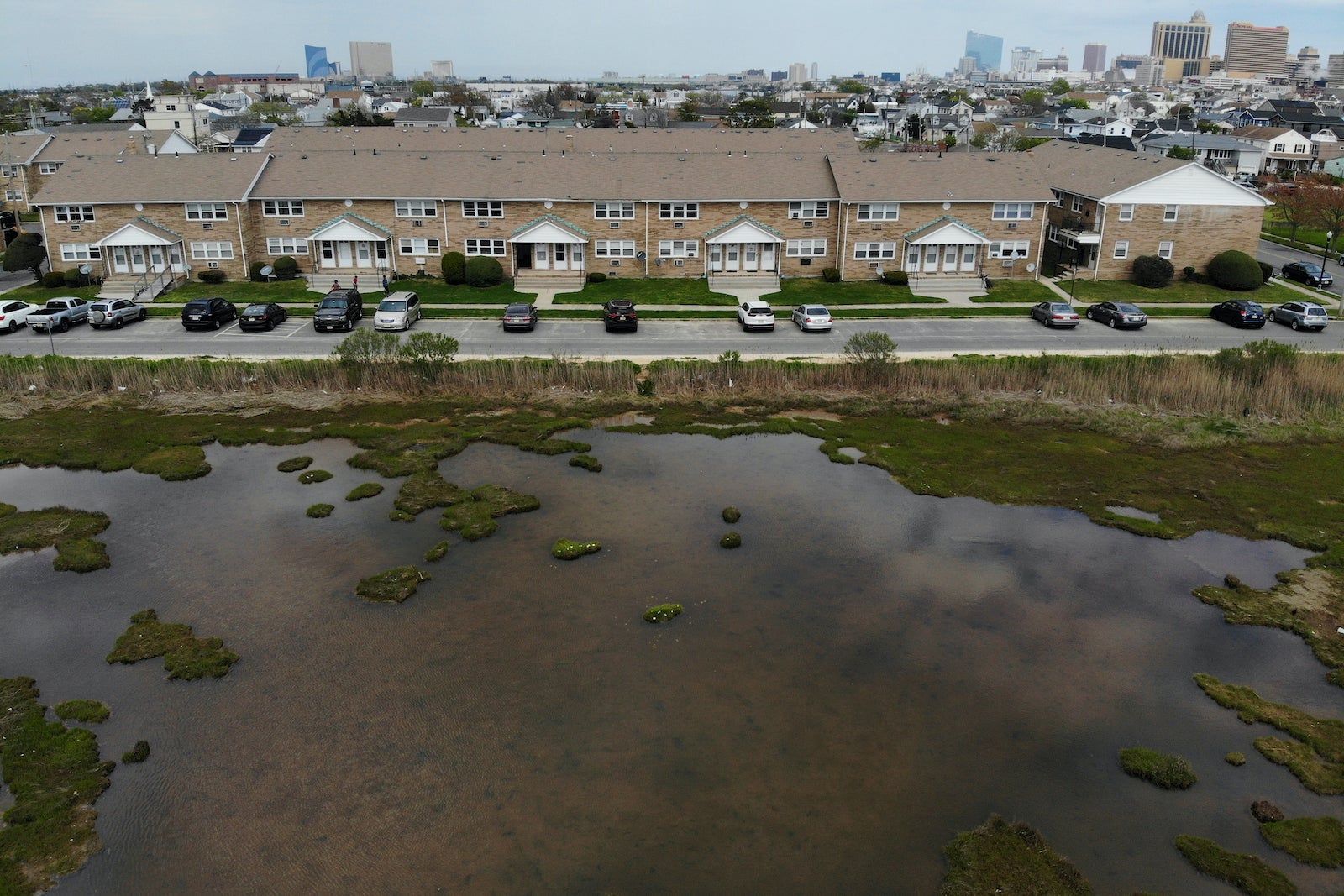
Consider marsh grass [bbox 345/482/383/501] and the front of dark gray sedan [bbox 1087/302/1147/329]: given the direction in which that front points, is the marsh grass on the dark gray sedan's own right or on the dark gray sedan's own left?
on the dark gray sedan's own left

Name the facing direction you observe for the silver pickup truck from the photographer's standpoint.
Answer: facing away from the viewer and to the right of the viewer

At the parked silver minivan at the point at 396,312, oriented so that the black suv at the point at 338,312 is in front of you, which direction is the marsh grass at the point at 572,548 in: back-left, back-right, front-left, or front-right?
back-left

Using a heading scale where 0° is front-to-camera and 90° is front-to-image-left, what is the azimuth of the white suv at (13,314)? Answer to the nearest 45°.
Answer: approximately 225°

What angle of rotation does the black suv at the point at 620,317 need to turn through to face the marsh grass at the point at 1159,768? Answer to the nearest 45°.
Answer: approximately 180°

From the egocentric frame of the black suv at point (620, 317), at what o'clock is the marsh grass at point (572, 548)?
The marsh grass is roughly at 6 o'clock from the black suv.

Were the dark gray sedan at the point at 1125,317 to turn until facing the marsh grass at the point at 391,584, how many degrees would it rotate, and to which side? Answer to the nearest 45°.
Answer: approximately 90° to its left

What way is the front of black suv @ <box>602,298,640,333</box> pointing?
away from the camera

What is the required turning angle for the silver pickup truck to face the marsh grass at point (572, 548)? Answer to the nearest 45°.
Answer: approximately 135° to its right

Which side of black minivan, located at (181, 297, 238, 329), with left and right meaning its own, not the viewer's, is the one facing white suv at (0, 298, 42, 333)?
left

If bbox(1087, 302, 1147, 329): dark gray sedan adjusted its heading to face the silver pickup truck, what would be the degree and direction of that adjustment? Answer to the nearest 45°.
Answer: approximately 90° to its left

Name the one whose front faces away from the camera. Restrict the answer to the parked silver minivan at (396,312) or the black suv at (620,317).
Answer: the black suv
